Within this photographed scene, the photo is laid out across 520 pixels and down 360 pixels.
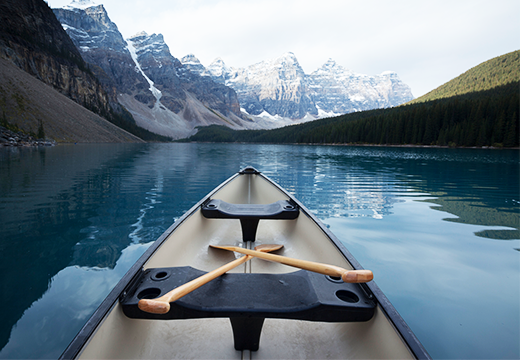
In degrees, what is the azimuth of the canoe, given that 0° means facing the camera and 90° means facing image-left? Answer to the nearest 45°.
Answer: approximately 180°
